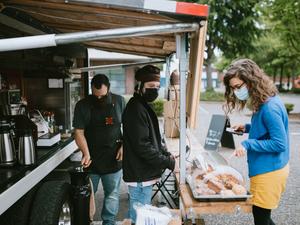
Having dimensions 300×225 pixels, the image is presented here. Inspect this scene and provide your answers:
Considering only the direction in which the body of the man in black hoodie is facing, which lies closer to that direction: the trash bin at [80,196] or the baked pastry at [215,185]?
the baked pastry

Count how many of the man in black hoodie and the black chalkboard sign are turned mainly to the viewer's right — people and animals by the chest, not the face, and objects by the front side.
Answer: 1

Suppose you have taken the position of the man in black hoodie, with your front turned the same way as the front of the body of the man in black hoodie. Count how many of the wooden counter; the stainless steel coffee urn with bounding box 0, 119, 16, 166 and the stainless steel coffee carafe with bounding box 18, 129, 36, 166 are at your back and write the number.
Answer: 2

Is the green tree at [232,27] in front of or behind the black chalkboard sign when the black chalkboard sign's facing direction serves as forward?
behind

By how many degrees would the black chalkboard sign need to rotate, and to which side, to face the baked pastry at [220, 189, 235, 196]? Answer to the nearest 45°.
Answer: approximately 45° to its left

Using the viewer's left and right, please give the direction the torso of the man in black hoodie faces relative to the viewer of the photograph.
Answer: facing to the right of the viewer

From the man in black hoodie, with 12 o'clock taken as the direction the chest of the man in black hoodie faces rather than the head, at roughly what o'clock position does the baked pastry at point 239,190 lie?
The baked pastry is roughly at 1 o'clock from the man in black hoodie.

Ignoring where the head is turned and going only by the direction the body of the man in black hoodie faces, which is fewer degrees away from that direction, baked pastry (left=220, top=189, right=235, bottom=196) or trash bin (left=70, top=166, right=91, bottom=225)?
the baked pastry

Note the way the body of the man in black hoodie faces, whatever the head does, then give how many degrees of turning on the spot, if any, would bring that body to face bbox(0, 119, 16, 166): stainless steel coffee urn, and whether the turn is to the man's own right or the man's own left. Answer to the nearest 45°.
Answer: approximately 180°
